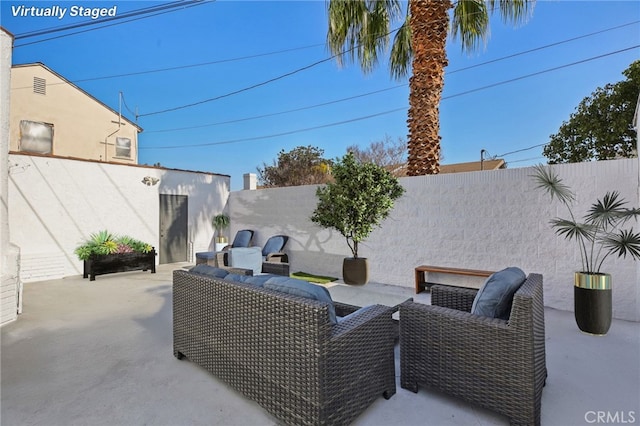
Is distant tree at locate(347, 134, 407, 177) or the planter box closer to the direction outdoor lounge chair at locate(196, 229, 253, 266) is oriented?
the planter box

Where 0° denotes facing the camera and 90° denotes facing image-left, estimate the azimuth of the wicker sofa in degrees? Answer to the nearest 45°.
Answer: approximately 225°

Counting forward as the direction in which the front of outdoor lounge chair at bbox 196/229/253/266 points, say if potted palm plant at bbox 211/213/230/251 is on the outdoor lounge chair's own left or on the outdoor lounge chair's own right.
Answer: on the outdoor lounge chair's own right

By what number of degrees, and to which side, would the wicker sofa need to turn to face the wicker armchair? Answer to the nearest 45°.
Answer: approximately 45° to its right

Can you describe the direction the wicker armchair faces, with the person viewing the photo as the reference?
facing to the left of the viewer

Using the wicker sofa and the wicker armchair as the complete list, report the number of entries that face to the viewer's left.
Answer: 1

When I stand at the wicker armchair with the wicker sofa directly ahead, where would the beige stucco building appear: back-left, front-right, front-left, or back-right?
front-right

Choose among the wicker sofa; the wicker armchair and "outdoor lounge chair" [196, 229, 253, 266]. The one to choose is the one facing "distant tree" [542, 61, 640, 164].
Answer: the wicker sofa

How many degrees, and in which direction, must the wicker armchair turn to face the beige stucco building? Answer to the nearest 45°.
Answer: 0° — it already faces it

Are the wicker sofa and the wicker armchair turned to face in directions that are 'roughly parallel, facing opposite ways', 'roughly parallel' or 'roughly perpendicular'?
roughly perpendicular

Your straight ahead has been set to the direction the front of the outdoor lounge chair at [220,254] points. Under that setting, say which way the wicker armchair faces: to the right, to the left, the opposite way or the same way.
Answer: to the right

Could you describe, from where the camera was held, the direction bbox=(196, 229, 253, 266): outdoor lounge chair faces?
facing the viewer and to the left of the viewer

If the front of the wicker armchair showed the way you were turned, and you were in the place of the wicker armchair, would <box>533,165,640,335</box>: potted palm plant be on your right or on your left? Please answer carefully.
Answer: on your right

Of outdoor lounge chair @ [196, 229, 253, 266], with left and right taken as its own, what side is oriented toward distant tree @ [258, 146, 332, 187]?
back

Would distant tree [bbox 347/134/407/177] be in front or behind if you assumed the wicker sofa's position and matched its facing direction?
in front

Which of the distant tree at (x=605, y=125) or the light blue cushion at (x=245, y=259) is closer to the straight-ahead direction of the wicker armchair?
the light blue cushion

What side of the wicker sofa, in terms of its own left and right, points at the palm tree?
front

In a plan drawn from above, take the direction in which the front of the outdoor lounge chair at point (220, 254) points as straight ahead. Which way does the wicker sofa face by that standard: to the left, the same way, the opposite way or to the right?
the opposite way
